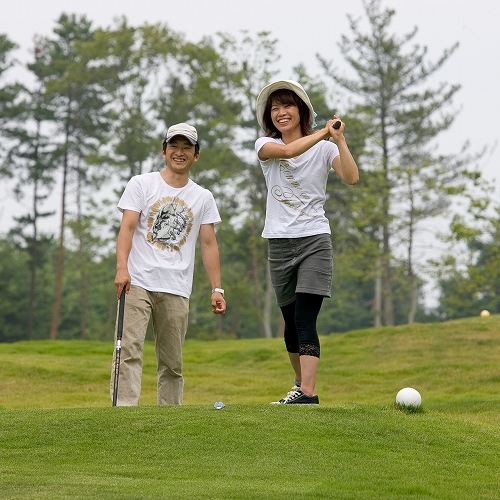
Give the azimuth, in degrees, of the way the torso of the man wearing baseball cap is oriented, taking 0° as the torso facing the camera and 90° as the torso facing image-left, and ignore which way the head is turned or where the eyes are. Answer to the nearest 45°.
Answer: approximately 0°

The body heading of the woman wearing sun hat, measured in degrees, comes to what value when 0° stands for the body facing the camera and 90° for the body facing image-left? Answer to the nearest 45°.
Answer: approximately 45°

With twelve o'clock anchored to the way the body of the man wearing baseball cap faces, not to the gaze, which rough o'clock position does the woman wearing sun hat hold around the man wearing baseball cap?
The woman wearing sun hat is roughly at 10 o'clock from the man wearing baseball cap.

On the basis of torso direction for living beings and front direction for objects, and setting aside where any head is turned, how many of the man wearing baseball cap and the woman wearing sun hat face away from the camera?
0

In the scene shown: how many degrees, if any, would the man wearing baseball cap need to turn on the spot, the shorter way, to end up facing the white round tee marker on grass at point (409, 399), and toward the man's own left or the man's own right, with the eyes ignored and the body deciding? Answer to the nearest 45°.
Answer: approximately 90° to the man's own left
